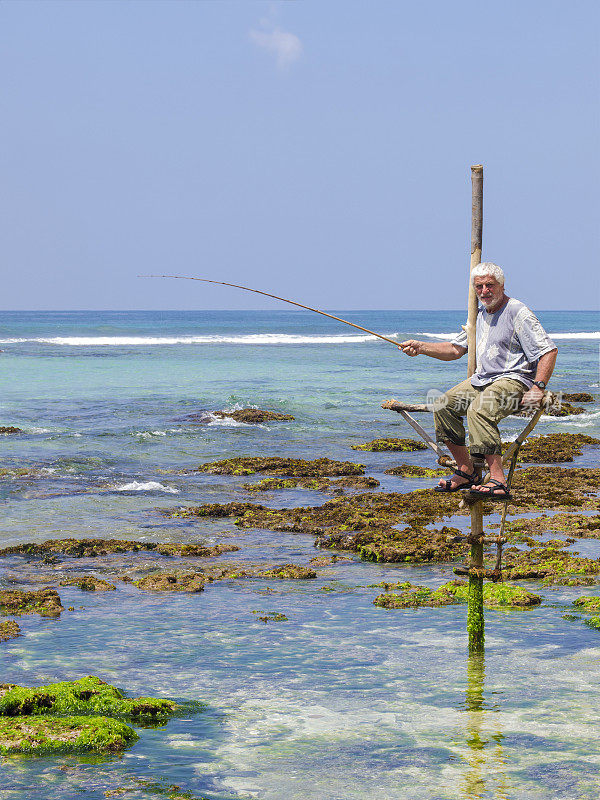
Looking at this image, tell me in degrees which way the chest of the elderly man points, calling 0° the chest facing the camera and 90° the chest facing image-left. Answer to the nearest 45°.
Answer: approximately 45°

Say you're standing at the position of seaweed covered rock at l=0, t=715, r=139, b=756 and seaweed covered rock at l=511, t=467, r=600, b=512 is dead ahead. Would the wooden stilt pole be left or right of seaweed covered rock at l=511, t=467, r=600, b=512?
right

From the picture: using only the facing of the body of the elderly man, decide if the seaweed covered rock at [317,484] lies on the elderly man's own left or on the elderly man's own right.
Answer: on the elderly man's own right

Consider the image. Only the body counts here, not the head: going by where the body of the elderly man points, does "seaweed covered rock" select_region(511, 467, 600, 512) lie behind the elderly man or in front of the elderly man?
behind

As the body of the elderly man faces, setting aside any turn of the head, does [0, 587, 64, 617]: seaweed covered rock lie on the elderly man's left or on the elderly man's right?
on the elderly man's right

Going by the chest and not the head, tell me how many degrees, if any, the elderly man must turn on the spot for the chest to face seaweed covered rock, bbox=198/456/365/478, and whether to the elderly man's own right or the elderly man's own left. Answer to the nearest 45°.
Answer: approximately 135° to the elderly man's own right

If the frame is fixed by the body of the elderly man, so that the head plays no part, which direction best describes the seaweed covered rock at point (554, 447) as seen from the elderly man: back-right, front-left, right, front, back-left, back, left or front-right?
back-right

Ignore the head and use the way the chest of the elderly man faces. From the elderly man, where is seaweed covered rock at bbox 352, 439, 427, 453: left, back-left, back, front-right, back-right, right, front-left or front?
back-right

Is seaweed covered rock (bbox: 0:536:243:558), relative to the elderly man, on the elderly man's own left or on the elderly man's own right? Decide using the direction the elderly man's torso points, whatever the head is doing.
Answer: on the elderly man's own right

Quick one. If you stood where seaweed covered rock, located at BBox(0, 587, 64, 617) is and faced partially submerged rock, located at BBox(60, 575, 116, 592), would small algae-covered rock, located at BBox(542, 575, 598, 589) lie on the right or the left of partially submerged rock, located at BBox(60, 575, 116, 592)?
right

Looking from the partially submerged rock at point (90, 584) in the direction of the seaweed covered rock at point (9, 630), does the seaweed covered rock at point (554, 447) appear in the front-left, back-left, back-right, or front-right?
back-left

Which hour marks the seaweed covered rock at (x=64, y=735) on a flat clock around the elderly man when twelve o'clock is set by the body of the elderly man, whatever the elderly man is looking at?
The seaweed covered rock is roughly at 1 o'clock from the elderly man.

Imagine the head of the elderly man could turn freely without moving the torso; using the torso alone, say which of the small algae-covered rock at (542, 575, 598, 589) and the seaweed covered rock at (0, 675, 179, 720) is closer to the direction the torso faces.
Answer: the seaweed covered rock

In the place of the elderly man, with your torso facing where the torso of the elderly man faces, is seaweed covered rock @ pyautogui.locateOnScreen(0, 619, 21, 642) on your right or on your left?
on your right
